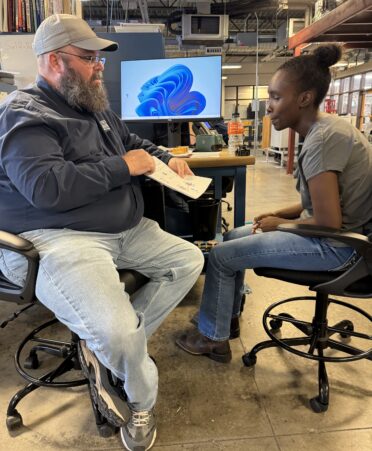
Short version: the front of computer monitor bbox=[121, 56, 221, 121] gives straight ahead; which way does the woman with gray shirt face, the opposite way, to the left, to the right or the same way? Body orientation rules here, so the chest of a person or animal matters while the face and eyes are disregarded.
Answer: to the right

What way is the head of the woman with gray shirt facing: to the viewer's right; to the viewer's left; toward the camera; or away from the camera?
to the viewer's left

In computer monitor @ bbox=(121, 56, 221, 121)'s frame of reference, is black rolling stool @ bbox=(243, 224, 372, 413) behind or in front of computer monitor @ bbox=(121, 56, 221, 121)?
in front

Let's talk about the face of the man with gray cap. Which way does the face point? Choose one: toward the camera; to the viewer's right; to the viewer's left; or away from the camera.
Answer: to the viewer's right

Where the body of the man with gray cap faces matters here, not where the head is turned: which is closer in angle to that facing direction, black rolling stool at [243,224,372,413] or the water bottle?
the black rolling stool

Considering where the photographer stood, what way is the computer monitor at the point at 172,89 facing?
facing the viewer

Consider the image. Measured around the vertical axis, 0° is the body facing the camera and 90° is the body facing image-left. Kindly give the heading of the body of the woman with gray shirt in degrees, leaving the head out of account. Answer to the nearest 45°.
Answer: approximately 90°

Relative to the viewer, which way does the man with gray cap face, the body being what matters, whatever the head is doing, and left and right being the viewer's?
facing the viewer and to the right of the viewer

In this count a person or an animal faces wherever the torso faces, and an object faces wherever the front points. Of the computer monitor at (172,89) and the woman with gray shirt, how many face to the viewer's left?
1
